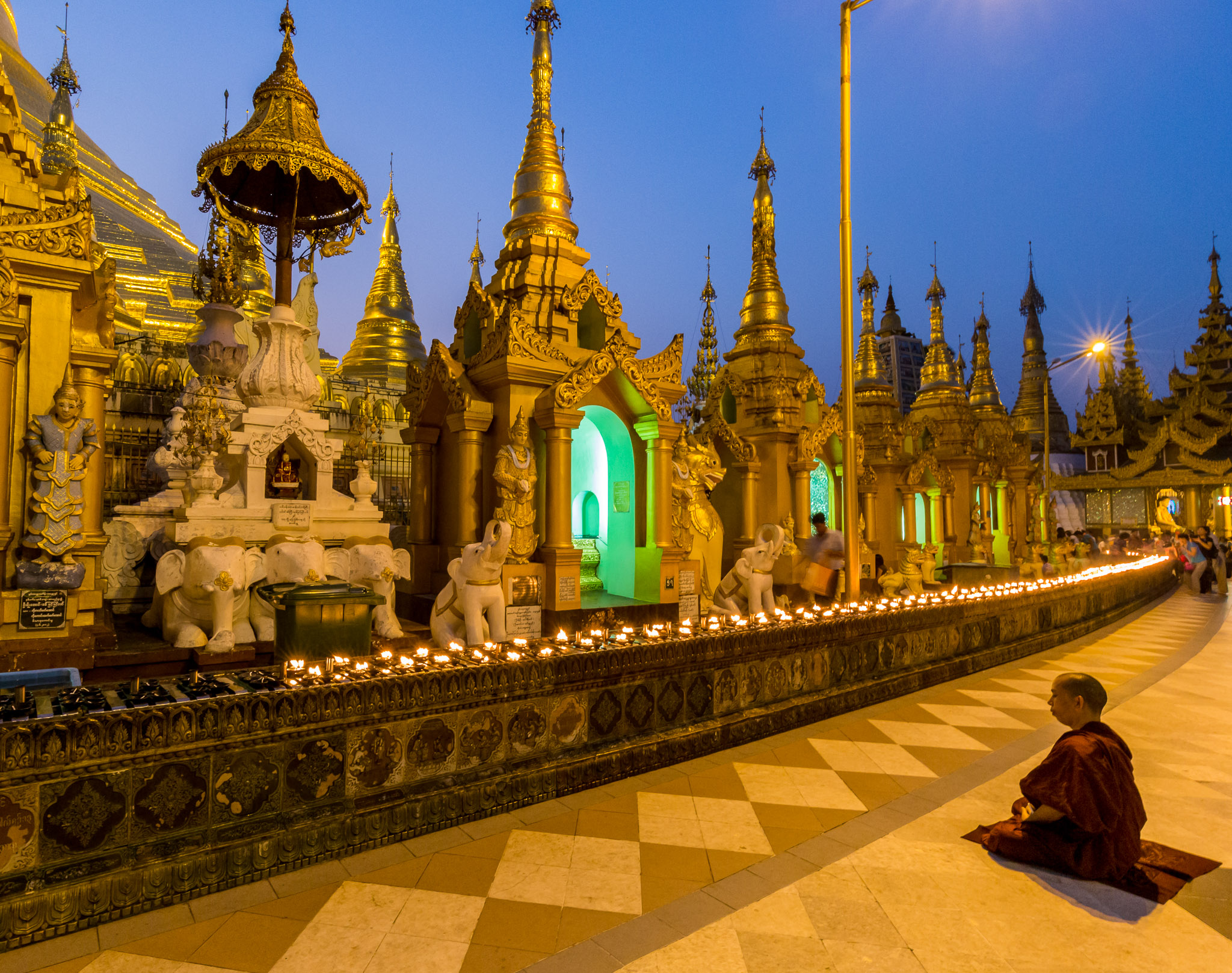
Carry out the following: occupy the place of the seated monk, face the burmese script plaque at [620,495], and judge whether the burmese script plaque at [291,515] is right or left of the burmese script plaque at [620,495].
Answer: left

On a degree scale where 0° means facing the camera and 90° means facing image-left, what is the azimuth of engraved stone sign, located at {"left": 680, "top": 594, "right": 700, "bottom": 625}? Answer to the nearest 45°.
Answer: approximately 0°

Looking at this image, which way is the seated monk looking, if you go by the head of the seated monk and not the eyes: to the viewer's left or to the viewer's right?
to the viewer's left

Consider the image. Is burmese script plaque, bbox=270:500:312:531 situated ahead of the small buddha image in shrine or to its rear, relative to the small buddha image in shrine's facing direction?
ahead

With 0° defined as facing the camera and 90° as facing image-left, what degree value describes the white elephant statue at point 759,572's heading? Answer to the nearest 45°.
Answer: approximately 315°

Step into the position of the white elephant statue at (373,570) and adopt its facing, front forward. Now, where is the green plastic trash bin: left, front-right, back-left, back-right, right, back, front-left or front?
front-right

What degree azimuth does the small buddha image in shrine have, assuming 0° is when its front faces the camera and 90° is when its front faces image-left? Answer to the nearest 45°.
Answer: approximately 0°

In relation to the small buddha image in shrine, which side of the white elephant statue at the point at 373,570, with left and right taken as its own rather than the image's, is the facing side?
back

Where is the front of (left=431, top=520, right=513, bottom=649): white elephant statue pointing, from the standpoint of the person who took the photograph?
facing the viewer and to the right of the viewer
